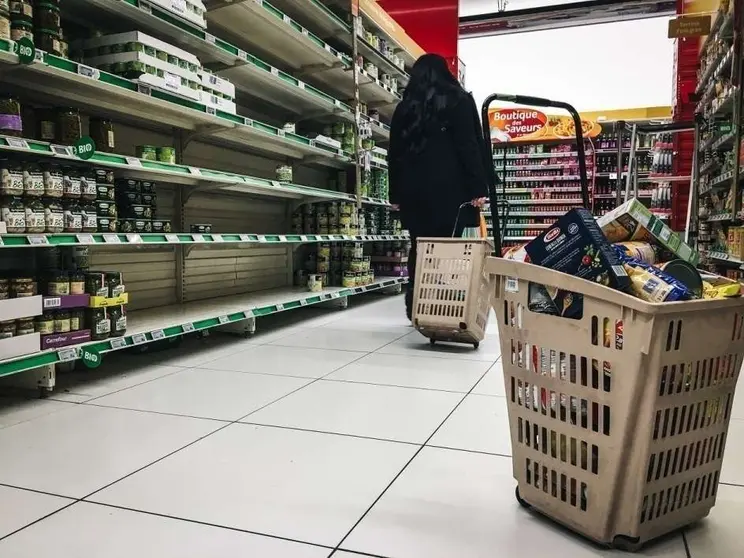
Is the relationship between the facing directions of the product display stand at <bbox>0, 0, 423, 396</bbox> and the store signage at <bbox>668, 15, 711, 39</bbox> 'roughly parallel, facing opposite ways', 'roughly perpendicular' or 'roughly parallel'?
roughly perpendicular

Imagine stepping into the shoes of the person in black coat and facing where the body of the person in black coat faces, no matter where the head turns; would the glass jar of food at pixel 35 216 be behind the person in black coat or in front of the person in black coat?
behind

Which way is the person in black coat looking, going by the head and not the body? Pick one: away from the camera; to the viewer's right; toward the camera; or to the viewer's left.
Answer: away from the camera

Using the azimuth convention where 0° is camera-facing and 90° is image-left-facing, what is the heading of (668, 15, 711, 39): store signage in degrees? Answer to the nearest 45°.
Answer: approximately 0°

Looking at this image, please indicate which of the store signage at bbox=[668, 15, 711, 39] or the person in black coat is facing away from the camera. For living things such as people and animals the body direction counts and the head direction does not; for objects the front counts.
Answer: the person in black coat

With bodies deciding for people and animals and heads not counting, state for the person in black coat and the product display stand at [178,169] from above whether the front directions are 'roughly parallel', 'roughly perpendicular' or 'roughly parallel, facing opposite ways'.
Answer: roughly perpendicular

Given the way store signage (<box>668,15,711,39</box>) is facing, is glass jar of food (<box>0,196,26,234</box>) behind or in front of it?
in front

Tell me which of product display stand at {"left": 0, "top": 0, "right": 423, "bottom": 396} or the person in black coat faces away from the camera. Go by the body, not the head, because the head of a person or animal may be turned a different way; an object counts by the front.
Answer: the person in black coat

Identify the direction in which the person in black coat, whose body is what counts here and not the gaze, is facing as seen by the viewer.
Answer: away from the camera

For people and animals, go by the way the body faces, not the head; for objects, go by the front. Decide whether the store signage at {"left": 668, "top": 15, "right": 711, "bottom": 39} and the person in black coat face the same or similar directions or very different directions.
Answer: very different directions

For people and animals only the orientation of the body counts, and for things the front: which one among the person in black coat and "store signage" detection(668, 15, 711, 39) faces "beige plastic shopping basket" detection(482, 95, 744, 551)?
the store signage

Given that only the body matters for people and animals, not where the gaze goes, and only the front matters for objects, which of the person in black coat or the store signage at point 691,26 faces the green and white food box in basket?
the store signage

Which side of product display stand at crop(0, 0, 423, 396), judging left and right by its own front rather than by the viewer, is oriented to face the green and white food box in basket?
front

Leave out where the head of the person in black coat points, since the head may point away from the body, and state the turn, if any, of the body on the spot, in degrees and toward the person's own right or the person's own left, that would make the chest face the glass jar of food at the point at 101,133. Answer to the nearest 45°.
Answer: approximately 135° to the person's own left

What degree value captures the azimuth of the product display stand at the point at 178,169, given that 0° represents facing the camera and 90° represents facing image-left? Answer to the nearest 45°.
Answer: approximately 315°

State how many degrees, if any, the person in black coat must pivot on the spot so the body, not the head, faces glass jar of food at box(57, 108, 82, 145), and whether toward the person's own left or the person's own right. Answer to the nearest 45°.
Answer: approximately 135° to the person's own left
